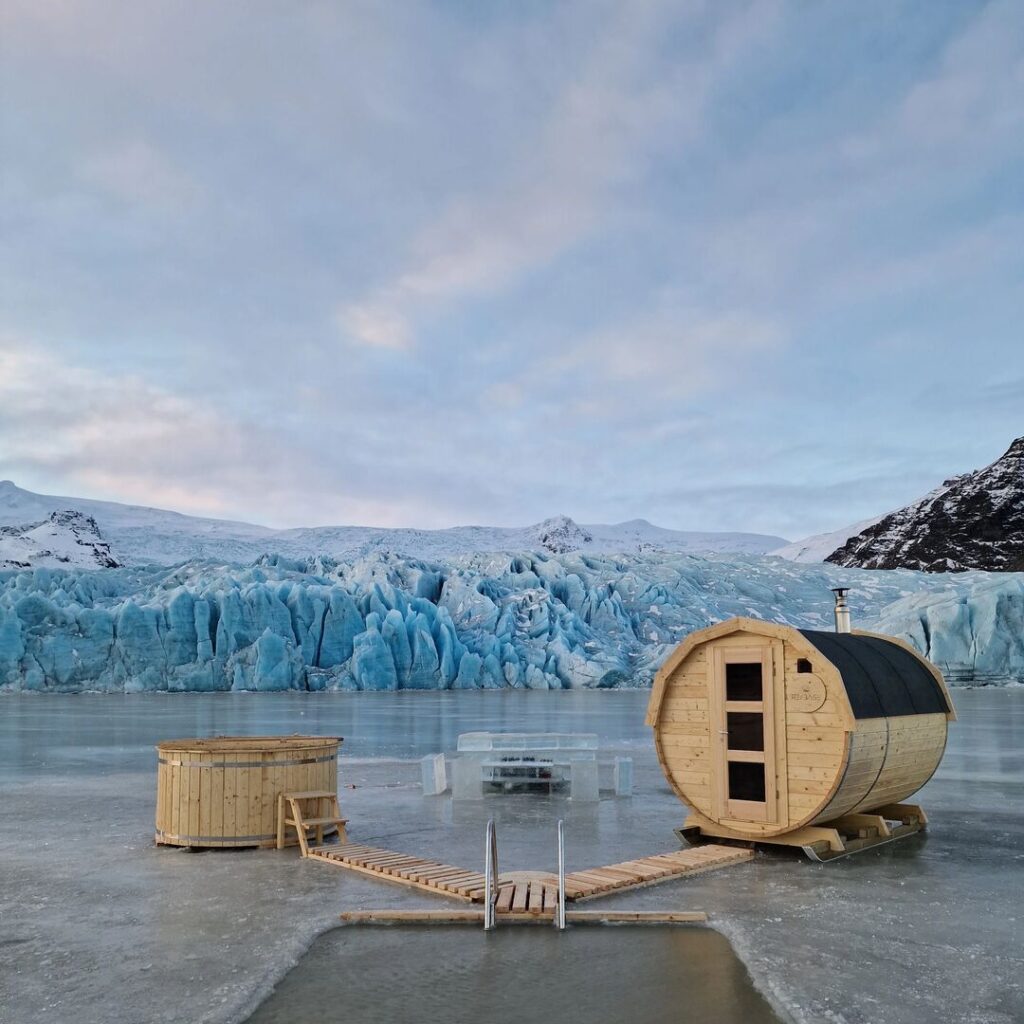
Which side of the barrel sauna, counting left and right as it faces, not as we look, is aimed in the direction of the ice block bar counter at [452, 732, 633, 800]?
right

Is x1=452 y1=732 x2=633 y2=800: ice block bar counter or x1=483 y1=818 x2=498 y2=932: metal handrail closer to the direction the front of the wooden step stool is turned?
the metal handrail

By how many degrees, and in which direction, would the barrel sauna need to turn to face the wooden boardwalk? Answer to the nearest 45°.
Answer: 0° — it already faces it

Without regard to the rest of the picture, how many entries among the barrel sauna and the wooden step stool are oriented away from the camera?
0

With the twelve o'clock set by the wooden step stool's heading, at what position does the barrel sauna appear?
The barrel sauna is roughly at 11 o'clock from the wooden step stool.

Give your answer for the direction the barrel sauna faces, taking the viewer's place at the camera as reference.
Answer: facing the viewer and to the left of the viewer

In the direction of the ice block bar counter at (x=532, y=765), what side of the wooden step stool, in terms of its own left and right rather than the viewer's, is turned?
left

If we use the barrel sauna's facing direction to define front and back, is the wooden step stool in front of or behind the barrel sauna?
in front

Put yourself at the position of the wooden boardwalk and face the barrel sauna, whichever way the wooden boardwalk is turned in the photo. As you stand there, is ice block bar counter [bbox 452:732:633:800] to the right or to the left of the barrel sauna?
left

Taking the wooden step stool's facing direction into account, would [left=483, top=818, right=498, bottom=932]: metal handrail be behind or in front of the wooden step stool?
in front

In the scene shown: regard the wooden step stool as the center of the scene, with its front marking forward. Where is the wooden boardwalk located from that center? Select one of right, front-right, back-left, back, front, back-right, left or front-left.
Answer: front

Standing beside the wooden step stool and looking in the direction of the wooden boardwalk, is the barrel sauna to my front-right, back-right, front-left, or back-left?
front-left

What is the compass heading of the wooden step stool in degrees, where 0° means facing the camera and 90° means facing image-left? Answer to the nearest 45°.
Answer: approximately 315°

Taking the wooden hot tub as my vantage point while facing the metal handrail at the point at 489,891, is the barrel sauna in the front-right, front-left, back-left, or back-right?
front-left

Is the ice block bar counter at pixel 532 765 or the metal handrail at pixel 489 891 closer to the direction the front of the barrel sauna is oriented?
the metal handrail
